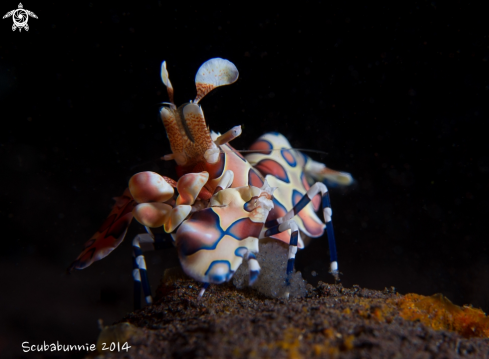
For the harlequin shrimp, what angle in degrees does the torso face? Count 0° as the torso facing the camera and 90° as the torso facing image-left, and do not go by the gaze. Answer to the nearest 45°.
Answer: approximately 45°
